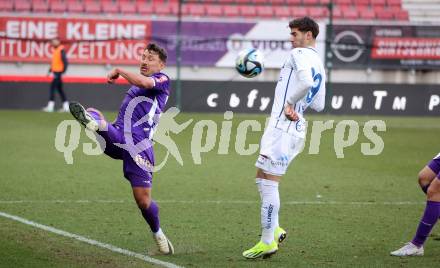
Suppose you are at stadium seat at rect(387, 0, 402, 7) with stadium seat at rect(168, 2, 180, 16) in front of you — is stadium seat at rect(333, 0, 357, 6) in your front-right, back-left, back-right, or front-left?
front-right

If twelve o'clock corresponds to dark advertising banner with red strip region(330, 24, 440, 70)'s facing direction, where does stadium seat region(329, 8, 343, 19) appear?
The stadium seat is roughly at 5 o'clock from the dark advertising banner with red strip.

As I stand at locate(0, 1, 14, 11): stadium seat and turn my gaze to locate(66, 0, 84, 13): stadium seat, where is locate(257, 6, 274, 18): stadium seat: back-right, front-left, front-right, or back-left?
front-right

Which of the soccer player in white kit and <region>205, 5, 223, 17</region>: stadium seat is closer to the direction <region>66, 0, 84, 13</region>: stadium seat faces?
the soccer player in white kit

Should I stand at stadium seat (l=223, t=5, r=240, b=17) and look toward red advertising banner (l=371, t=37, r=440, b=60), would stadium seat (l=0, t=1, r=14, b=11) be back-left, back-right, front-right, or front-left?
back-right

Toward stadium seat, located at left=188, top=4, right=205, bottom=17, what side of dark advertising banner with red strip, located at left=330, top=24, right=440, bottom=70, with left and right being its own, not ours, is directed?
right

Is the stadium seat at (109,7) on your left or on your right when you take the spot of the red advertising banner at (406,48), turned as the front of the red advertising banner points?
on your right

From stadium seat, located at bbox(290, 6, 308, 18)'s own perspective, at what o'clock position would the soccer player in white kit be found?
The soccer player in white kit is roughly at 12 o'clock from the stadium seat.

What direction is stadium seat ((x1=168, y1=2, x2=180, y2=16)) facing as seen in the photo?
toward the camera

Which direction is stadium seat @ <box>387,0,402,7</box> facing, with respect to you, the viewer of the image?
facing the viewer

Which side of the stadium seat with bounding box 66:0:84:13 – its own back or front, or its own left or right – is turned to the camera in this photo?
front

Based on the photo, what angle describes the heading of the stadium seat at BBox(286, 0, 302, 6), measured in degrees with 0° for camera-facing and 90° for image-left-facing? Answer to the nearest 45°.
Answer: approximately 0°

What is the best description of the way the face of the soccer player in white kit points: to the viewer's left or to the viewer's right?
to the viewer's left

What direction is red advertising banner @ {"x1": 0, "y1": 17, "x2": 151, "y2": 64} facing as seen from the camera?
toward the camera
